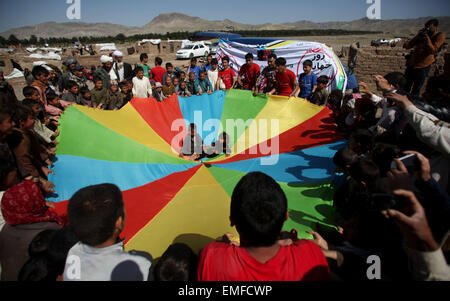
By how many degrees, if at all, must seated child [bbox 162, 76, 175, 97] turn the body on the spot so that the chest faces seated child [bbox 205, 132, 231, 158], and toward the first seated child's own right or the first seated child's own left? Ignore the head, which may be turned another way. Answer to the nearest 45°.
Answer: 0° — they already face them

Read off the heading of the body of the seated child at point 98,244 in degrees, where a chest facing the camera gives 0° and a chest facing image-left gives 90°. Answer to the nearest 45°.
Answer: approximately 180°

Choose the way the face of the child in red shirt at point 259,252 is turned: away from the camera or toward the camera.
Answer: away from the camera

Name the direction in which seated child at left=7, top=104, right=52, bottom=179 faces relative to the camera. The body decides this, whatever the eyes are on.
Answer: to the viewer's right

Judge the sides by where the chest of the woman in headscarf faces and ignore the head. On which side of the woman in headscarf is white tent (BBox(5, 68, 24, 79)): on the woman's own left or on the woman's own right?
on the woman's own left

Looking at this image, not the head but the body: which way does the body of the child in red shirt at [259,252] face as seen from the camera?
away from the camera
